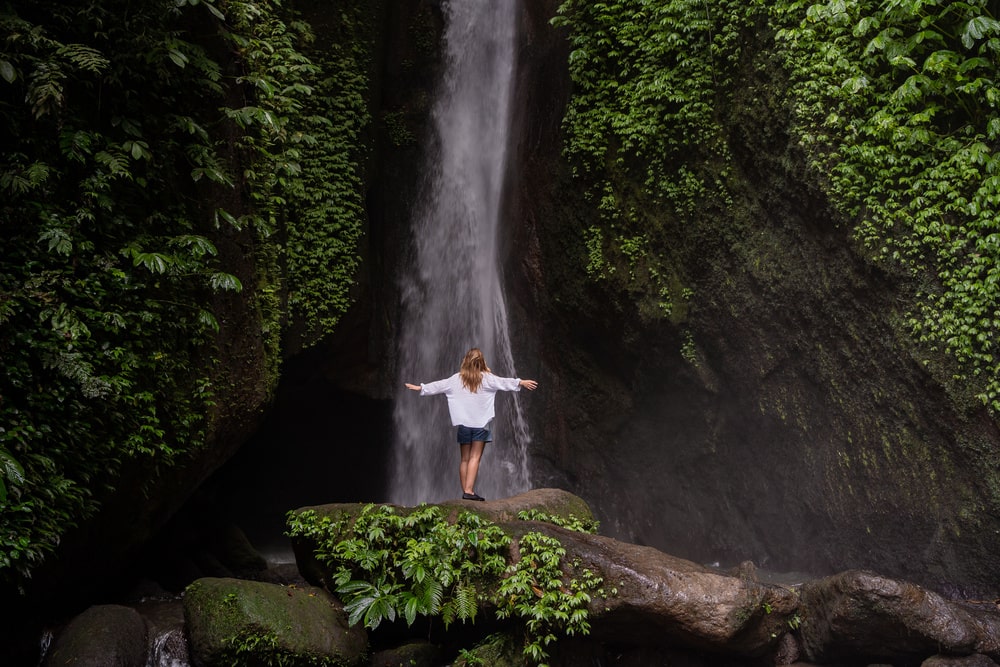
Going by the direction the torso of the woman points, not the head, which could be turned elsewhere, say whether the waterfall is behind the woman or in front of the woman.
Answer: in front

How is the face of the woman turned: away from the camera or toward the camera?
away from the camera

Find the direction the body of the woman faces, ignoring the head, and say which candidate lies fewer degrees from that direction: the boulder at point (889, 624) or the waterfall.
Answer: the waterfall

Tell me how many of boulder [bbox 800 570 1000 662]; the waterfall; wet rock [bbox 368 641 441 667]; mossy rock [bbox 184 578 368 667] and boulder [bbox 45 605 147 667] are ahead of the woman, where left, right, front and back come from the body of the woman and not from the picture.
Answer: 1

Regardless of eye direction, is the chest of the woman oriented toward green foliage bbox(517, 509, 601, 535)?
no

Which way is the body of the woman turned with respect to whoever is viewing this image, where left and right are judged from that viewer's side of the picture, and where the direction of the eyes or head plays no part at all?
facing away from the viewer

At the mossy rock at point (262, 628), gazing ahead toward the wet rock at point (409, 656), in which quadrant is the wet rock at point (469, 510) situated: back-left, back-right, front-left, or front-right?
front-left

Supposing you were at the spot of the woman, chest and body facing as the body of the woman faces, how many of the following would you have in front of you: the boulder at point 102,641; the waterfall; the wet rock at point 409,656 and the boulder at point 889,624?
1

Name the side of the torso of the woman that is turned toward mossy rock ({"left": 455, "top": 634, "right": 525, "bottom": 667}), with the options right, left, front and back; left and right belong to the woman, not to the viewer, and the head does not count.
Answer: back

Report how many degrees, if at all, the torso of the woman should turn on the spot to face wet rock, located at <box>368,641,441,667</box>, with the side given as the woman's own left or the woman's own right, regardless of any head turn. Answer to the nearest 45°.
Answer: approximately 180°

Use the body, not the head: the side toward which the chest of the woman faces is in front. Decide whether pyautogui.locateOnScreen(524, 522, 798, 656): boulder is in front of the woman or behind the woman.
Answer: behind

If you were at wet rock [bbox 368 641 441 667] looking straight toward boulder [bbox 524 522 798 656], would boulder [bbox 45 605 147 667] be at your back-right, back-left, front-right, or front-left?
back-left

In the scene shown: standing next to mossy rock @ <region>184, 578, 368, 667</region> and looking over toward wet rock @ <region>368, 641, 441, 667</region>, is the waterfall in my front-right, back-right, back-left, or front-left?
front-left

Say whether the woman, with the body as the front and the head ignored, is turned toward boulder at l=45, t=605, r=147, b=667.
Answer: no

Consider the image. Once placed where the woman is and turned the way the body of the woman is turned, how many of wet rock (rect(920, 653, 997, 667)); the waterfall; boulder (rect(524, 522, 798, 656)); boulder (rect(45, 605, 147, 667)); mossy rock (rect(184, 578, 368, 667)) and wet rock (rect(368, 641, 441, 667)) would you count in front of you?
1

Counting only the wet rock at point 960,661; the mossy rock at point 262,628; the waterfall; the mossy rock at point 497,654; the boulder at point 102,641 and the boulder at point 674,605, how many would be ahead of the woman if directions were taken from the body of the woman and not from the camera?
1

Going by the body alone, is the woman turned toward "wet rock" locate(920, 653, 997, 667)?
no
